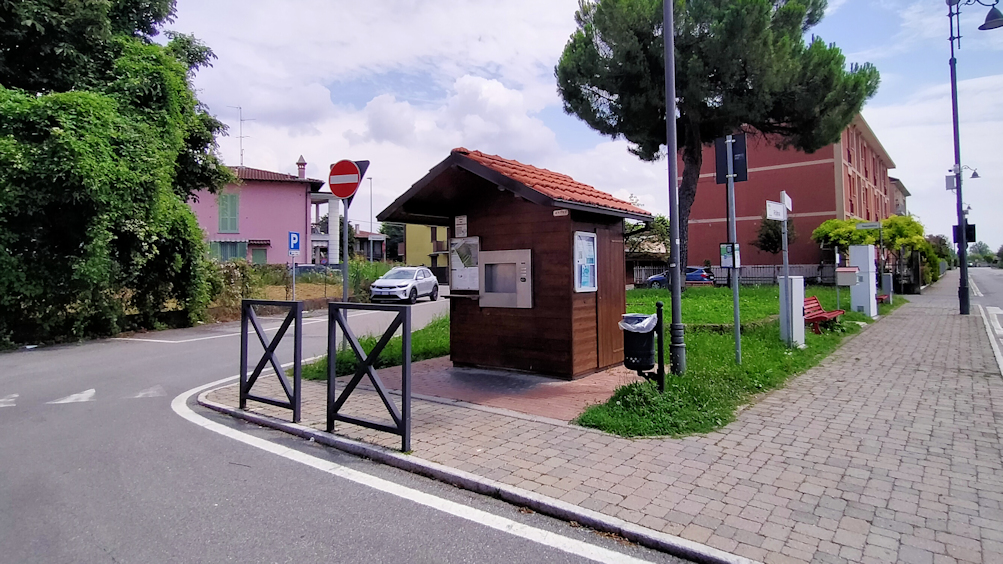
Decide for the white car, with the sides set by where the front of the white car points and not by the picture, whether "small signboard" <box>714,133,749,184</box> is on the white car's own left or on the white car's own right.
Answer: on the white car's own left
